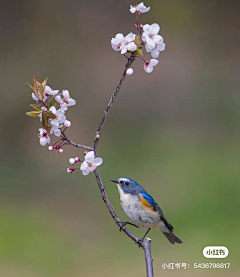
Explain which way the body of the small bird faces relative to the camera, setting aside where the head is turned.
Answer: to the viewer's left
